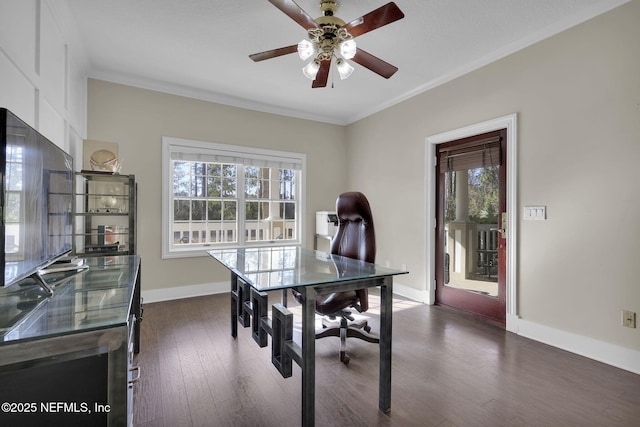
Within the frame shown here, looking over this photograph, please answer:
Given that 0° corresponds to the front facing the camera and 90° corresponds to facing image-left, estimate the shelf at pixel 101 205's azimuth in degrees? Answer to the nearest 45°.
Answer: approximately 0°

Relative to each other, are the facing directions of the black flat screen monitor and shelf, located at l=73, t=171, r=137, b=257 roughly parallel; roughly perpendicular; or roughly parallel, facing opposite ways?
roughly perpendicular

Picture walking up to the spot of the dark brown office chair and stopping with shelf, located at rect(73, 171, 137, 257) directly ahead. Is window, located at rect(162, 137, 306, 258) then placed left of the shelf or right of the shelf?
right

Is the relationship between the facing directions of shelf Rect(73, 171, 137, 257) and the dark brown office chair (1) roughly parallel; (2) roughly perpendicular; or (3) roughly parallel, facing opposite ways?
roughly perpendicular

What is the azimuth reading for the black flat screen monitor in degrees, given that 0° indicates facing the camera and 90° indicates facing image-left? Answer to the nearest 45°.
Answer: approximately 270°

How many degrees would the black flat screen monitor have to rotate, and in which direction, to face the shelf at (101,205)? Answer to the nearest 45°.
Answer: approximately 90° to its left

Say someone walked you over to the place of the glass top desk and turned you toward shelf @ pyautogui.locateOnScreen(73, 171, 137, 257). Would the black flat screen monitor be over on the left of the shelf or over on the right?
left

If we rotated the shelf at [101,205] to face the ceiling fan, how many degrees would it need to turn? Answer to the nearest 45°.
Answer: approximately 45° to its left

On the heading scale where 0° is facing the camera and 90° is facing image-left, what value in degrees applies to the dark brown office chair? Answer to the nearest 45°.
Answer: approximately 45°

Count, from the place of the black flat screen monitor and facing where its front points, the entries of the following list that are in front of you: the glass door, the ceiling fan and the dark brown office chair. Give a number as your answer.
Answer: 3

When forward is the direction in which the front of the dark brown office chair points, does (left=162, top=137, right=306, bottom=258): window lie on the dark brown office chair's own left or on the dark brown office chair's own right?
on the dark brown office chair's own right

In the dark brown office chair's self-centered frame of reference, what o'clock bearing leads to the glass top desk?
The glass top desk is roughly at 11 o'clock from the dark brown office chair.

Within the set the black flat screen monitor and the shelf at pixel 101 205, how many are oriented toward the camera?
1
